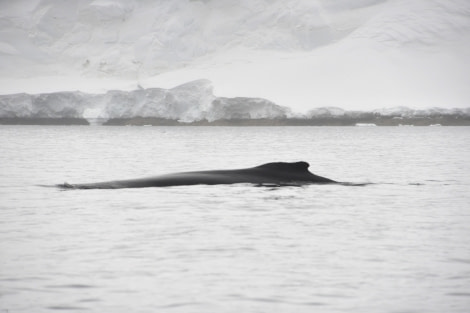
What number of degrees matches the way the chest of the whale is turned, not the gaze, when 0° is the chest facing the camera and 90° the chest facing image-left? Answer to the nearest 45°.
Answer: approximately 90°
